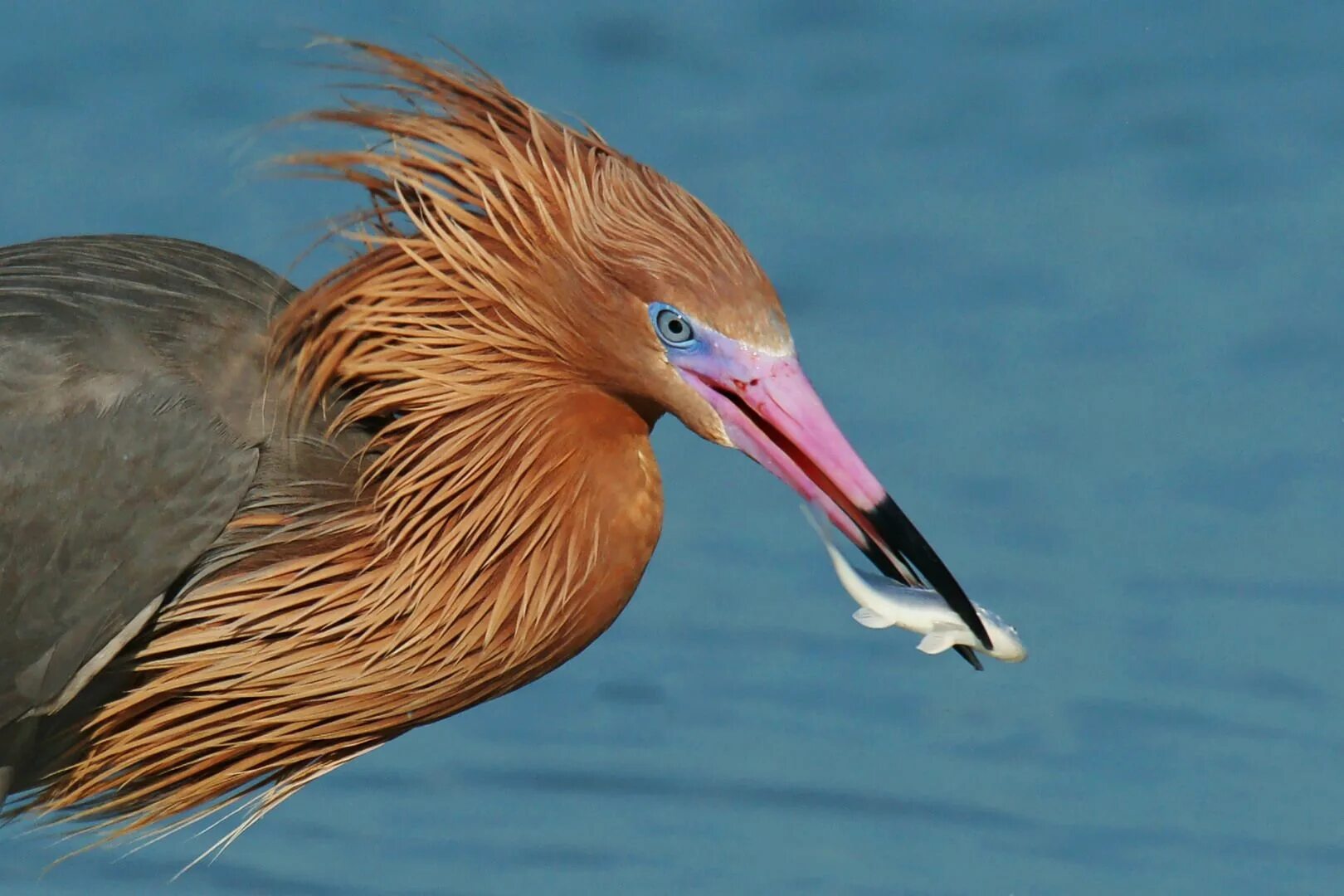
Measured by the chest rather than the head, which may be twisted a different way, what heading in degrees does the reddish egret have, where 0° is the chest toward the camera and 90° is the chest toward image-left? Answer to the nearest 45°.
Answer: approximately 270°
